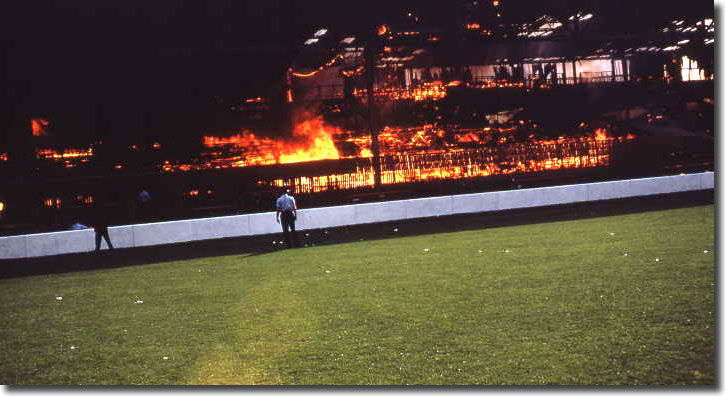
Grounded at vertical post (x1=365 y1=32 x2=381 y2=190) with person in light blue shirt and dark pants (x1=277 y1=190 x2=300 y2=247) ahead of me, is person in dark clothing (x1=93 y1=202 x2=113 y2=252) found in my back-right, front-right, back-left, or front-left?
front-right

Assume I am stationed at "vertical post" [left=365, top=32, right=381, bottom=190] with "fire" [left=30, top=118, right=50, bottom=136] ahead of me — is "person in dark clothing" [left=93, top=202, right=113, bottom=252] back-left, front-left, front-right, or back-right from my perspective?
front-left

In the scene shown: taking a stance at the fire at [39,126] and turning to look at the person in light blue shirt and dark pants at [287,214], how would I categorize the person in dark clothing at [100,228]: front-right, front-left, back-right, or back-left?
front-right

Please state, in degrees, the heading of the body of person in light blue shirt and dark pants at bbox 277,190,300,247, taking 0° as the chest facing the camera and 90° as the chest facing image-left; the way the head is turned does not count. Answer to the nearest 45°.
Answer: approximately 180°

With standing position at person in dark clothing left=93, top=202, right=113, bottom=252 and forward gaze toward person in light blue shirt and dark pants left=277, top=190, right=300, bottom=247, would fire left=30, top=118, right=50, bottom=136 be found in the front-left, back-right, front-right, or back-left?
back-left

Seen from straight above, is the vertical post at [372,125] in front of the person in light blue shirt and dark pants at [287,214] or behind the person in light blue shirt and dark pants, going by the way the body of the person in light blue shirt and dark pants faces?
in front

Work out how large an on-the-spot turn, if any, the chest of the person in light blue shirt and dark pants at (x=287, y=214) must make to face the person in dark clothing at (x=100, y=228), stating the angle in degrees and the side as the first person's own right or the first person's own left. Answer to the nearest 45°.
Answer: approximately 90° to the first person's own left

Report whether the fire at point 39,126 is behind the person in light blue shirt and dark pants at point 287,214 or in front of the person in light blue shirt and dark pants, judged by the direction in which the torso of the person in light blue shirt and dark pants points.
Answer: in front
